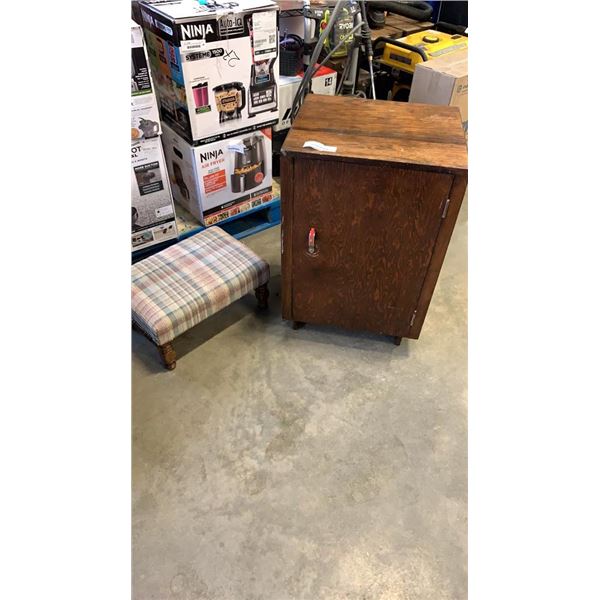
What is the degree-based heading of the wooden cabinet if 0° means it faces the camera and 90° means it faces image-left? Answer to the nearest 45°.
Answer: approximately 0°

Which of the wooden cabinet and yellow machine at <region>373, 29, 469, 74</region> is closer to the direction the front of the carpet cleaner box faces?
the wooden cabinet

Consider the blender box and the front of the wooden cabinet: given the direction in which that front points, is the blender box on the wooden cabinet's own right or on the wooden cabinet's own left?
on the wooden cabinet's own right

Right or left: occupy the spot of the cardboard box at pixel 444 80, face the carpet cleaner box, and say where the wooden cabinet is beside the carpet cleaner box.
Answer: left

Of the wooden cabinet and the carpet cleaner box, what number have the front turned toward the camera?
2

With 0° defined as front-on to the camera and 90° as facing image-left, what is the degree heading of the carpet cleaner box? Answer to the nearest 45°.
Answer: approximately 0°

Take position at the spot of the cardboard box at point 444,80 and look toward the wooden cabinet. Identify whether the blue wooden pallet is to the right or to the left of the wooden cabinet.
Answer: right

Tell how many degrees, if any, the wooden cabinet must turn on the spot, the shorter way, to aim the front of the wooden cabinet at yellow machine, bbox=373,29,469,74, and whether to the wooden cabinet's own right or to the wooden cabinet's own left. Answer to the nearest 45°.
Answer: approximately 180°
